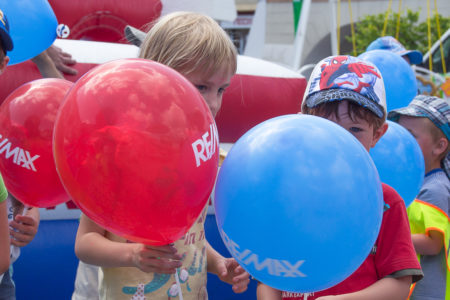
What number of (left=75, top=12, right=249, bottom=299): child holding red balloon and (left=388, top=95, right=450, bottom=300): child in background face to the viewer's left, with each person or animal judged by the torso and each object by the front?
1

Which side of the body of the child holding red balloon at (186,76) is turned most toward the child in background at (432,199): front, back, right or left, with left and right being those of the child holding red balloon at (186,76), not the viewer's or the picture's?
left

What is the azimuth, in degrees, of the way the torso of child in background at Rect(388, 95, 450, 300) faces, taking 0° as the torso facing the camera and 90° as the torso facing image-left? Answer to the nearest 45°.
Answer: approximately 90°

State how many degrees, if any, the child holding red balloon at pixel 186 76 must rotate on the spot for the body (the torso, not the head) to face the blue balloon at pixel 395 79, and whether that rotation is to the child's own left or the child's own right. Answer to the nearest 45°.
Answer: approximately 90° to the child's own left

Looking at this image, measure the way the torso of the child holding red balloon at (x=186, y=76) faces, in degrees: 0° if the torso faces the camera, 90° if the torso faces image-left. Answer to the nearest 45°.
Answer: approximately 315°

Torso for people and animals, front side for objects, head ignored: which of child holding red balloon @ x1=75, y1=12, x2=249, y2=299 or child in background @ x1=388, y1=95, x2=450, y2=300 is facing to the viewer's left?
child in background @ x1=388, y1=95, x2=450, y2=300

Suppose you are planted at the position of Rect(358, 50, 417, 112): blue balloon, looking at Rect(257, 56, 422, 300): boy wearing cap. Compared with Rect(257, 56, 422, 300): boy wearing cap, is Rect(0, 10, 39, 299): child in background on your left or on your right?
right
